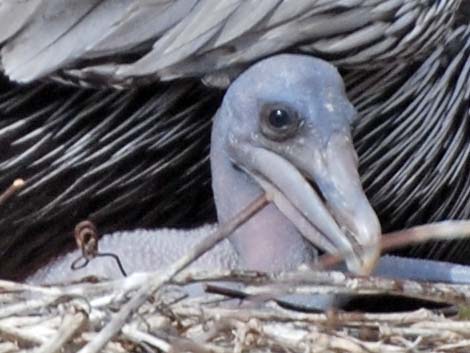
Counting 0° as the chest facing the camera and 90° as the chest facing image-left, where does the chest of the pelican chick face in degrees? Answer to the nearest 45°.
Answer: approximately 315°
